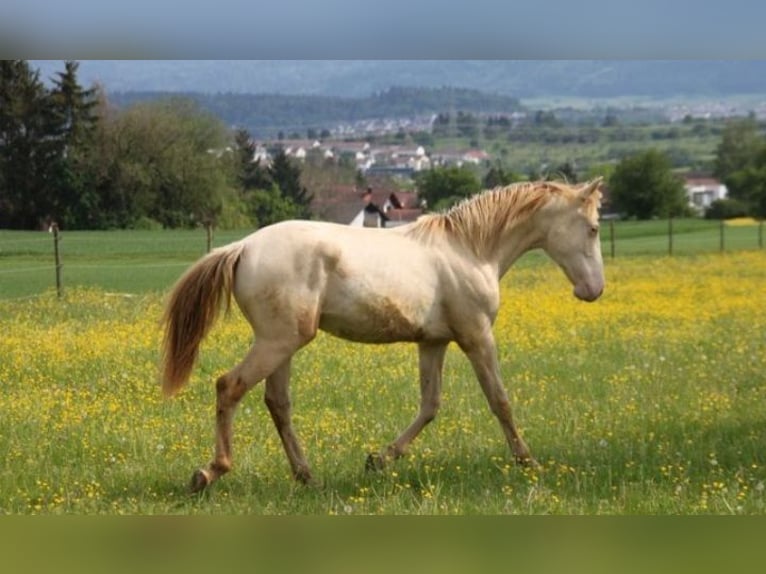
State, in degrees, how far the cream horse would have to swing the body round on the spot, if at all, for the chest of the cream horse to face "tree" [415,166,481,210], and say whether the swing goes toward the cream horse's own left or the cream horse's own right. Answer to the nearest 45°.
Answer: approximately 90° to the cream horse's own left

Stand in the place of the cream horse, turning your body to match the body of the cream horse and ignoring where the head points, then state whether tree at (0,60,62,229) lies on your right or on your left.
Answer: on your left

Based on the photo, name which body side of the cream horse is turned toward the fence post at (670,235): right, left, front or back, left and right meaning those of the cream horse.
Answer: left

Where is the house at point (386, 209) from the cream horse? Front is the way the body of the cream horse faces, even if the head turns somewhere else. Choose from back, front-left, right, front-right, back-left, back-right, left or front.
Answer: left

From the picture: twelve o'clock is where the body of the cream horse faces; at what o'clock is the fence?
The fence is roughly at 8 o'clock from the cream horse.

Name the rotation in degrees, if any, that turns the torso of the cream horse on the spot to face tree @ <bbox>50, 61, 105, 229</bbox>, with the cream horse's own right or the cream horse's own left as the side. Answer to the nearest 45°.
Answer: approximately 135° to the cream horse's own left

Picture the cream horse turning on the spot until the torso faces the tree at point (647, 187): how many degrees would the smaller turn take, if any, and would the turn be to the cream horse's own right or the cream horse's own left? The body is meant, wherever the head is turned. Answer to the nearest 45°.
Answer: approximately 90° to the cream horse's own left

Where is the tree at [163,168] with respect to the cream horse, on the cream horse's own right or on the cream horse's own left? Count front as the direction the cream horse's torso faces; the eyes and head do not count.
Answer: on the cream horse's own left

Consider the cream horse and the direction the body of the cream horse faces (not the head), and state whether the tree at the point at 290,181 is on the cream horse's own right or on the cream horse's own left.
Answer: on the cream horse's own left

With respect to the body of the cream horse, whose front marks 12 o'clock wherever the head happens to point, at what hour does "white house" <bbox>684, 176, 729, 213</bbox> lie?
The white house is roughly at 10 o'clock from the cream horse.

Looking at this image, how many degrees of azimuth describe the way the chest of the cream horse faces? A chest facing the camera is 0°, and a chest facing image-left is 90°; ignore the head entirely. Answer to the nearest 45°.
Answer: approximately 270°

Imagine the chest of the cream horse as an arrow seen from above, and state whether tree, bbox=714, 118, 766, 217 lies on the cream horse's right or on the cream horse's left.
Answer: on the cream horse's left

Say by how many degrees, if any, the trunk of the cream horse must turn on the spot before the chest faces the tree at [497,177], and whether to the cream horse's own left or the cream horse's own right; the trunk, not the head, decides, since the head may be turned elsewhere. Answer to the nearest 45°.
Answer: approximately 90° to the cream horse's own left
